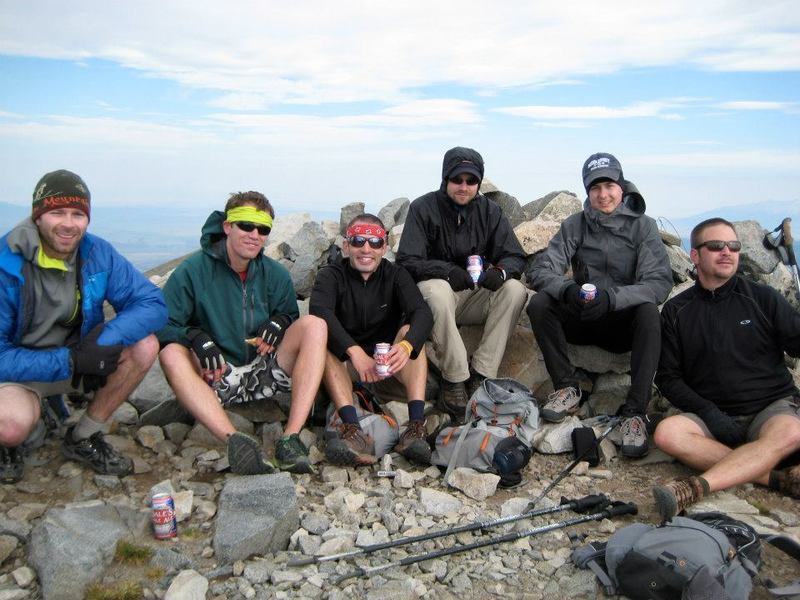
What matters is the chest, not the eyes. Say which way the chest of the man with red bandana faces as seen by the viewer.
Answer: toward the camera

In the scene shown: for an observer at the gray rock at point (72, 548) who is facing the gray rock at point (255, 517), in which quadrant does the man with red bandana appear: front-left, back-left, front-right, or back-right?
front-left

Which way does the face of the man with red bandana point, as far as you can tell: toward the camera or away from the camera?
toward the camera

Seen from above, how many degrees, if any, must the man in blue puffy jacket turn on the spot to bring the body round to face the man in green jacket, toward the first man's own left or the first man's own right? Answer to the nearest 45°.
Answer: approximately 90° to the first man's own left

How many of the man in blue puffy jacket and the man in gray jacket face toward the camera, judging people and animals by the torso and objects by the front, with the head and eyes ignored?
2

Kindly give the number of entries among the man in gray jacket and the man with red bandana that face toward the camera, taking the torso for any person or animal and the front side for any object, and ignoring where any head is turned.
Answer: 2

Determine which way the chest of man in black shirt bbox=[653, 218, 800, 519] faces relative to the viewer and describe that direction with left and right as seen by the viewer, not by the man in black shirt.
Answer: facing the viewer

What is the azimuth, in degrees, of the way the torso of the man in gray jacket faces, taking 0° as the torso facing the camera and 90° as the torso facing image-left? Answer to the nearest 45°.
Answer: approximately 0°

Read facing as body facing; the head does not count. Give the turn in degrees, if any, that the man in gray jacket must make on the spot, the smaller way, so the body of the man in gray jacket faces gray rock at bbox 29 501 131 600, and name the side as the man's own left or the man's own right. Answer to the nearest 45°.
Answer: approximately 45° to the man's own right

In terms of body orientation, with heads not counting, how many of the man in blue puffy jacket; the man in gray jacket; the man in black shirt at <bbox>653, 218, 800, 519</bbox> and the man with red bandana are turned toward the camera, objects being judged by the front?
4

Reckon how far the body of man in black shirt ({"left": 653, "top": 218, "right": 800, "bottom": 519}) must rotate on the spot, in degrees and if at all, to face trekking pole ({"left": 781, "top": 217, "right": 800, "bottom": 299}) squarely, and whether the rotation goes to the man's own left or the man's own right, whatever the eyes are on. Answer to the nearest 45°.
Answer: approximately 135° to the man's own left

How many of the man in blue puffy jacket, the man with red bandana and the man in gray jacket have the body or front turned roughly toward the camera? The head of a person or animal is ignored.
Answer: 3

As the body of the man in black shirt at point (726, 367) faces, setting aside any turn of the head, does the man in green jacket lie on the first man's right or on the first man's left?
on the first man's right

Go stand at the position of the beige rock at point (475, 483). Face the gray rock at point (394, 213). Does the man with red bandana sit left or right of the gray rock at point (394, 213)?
left

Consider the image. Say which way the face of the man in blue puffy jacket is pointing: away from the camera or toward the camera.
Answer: toward the camera
